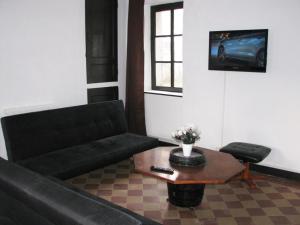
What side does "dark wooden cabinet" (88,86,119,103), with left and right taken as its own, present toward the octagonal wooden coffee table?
front

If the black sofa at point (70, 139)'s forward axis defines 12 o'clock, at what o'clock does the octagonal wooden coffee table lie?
The octagonal wooden coffee table is roughly at 12 o'clock from the black sofa.

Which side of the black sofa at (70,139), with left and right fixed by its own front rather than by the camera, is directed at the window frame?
left

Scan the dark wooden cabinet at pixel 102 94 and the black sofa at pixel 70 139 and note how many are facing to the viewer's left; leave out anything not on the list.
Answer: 0

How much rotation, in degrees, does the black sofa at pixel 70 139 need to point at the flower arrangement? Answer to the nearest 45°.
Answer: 0° — it already faces it
